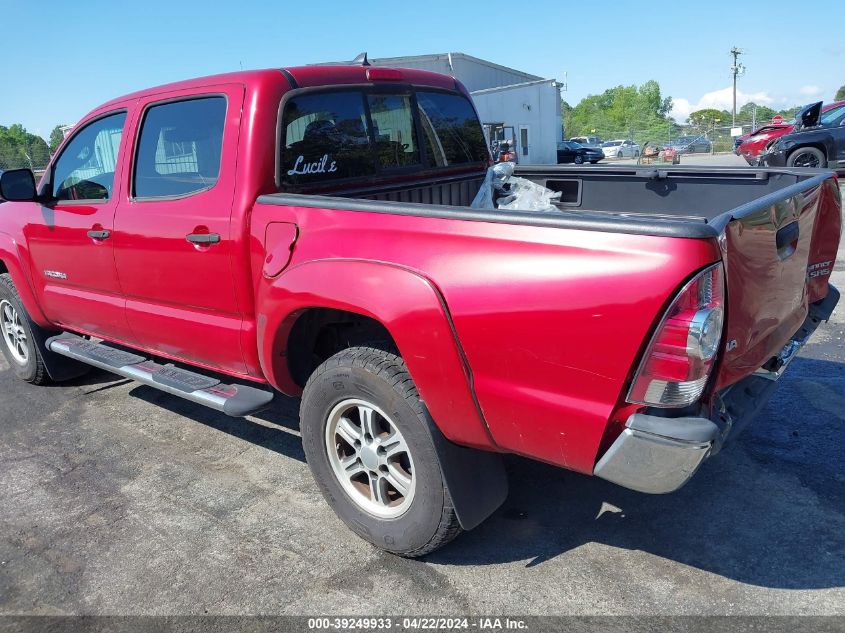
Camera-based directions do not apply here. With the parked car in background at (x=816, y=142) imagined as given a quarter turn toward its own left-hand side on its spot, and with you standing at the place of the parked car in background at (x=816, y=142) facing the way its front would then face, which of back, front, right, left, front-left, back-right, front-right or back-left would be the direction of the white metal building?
back-right

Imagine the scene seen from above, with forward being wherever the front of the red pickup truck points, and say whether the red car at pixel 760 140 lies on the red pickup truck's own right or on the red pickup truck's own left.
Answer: on the red pickup truck's own right

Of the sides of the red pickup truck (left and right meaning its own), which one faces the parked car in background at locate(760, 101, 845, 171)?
right

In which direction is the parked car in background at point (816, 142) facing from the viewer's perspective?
to the viewer's left

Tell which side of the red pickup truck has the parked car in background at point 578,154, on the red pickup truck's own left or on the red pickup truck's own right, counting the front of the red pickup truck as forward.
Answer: on the red pickup truck's own right

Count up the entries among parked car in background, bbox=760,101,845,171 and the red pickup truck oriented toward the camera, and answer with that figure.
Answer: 0

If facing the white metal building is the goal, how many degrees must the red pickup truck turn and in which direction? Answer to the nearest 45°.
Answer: approximately 45° to its right

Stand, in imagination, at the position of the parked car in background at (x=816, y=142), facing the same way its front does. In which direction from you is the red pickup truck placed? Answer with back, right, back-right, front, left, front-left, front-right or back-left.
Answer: left

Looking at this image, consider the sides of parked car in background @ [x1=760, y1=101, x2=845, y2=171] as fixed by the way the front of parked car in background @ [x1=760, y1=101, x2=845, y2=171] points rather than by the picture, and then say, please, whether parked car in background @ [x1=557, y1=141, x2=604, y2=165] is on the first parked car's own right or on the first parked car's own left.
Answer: on the first parked car's own right

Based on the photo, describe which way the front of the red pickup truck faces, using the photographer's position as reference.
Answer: facing away from the viewer and to the left of the viewer
